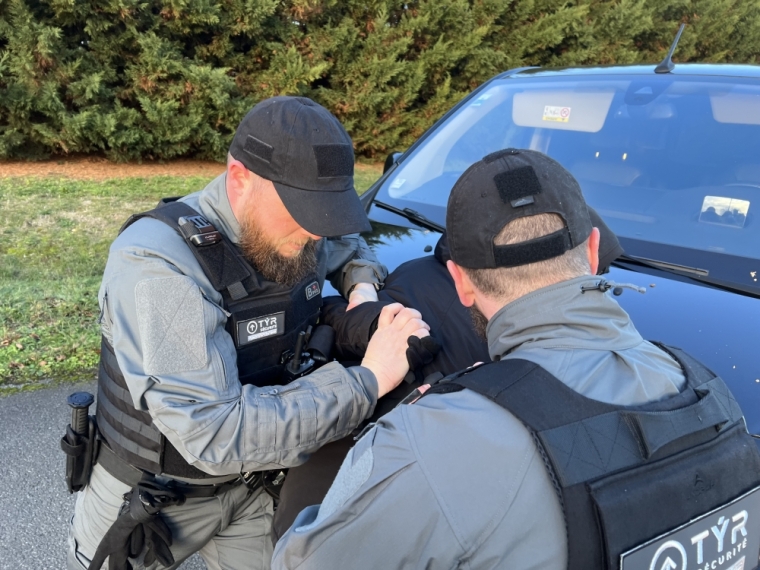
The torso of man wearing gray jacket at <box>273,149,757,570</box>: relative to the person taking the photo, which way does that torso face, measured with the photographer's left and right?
facing away from the viewer and to the left of the viewer

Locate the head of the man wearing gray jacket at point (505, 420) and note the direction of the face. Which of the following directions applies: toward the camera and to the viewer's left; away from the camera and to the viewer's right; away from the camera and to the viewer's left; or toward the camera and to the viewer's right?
away from the camera and to the viewer's left

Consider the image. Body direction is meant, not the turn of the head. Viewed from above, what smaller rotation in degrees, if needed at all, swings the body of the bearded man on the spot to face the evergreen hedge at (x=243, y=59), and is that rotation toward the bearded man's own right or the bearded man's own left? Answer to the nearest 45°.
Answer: approximately 135° to the bearded man's own left

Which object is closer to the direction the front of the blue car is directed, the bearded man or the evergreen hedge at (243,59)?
the bearded man

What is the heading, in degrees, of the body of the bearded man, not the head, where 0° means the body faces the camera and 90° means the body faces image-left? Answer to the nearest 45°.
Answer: approximately 315°
